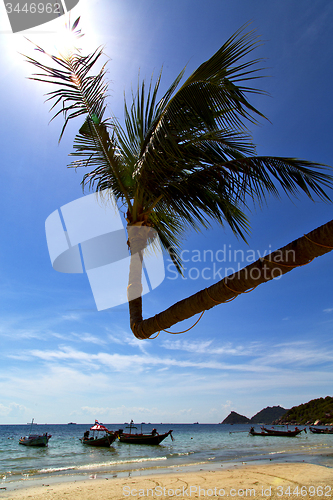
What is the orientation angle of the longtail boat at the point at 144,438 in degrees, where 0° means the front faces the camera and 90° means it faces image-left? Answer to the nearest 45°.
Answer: approximately 270°
